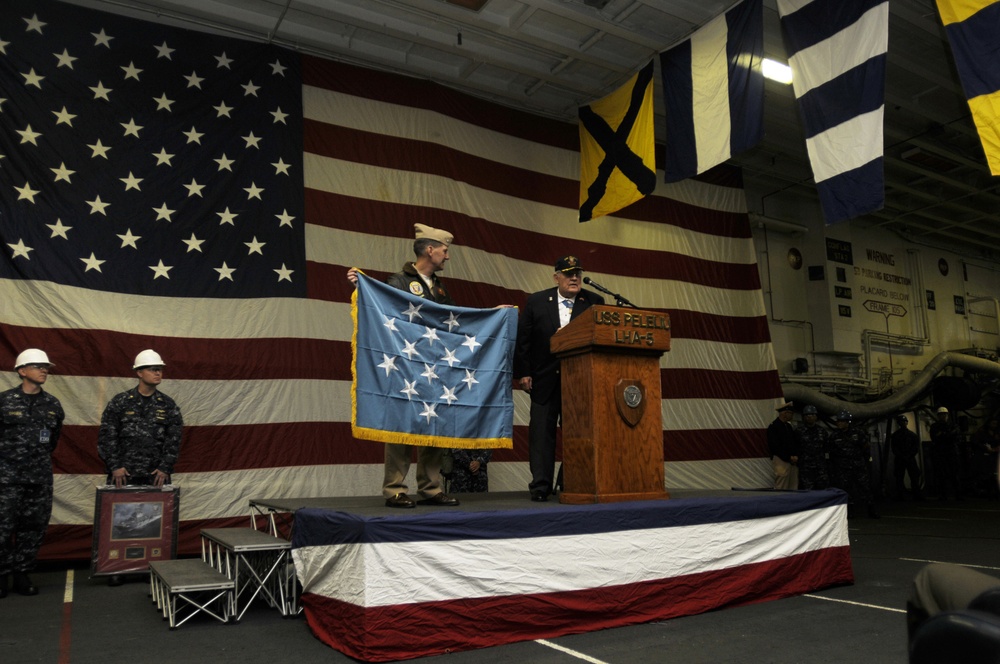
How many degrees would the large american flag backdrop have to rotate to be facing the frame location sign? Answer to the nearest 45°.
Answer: approximately 90° to its left

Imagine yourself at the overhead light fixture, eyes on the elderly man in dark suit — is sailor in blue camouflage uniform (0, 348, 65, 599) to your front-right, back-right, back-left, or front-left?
front-right

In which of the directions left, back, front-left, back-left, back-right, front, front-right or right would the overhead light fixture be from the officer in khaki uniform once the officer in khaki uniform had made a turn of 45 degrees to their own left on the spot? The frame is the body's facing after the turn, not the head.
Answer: front-left

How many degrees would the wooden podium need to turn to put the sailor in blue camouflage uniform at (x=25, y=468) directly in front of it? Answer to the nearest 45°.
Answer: approximately 135° to its right

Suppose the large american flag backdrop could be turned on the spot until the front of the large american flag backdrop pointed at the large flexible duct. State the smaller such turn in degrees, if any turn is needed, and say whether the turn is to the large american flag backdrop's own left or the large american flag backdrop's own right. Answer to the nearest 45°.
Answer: approximately 90° to the large american flag backdrop's own left

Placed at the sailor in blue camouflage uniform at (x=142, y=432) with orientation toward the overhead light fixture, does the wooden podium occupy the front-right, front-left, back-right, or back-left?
front-right

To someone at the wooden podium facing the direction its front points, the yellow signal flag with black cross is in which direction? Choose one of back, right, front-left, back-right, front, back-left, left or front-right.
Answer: back-left

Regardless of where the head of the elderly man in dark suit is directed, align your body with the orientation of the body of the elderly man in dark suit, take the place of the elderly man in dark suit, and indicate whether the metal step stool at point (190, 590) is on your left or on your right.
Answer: on your right

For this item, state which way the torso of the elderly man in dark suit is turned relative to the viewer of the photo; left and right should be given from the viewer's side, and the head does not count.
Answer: facing the viewer and to the right of the viewer

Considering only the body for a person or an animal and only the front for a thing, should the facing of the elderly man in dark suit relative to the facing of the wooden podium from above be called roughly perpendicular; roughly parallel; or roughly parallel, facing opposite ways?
roughly parallel

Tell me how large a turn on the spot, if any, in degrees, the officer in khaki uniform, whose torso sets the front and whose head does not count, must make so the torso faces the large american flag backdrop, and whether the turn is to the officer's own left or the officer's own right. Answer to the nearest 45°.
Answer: approximately 180°

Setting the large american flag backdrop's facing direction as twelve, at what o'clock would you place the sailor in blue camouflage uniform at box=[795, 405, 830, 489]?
The sailor in blue camouflage uniform is roughly at 10 o'clock from the large american flag backdrop.

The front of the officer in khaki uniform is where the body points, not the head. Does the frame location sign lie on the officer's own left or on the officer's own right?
on the officer's own left

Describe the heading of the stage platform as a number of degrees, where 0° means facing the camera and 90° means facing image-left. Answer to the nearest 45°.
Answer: approximately 315°

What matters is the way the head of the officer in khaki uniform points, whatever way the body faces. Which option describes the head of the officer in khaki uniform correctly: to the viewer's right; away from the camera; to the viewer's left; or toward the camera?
to the viewer's right

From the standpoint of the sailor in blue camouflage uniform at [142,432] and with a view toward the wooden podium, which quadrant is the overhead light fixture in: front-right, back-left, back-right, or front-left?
front-left

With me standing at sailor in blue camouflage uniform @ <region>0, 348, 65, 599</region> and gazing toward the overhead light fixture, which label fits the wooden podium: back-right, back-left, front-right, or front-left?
front-right

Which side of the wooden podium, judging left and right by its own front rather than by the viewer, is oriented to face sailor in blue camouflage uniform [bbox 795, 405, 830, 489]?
left
